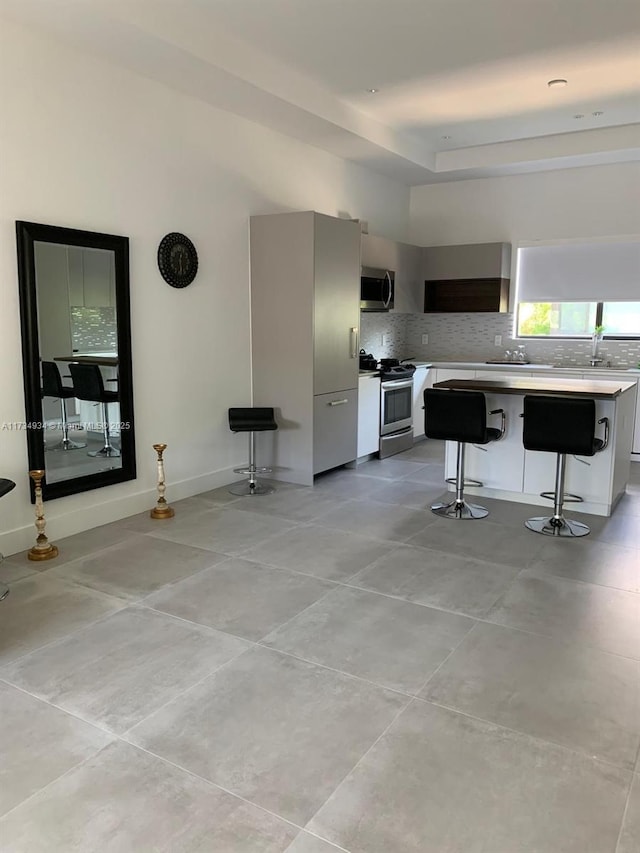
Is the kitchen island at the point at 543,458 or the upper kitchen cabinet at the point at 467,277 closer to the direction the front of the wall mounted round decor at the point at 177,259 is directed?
the kitchen island

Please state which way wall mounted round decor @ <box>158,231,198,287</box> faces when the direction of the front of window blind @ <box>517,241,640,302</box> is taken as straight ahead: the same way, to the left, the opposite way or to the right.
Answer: to the left

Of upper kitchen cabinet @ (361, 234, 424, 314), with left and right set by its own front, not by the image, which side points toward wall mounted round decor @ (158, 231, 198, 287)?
right

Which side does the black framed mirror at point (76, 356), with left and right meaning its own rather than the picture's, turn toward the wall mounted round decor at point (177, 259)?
left

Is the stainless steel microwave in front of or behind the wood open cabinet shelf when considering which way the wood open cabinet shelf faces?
in front

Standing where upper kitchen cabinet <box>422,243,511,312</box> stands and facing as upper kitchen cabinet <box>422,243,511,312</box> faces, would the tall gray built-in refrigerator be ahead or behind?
ahead

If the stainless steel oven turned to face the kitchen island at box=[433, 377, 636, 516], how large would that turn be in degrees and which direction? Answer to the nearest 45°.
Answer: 0° — it already faces it

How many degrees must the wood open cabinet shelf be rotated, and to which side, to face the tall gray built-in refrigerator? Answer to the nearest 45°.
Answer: approximately 45° to its right

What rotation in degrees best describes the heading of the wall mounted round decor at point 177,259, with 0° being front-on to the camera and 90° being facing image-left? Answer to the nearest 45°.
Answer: approximately 315°

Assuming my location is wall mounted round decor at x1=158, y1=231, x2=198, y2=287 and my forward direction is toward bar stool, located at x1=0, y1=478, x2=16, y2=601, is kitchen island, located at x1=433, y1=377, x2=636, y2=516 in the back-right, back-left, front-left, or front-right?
back-left

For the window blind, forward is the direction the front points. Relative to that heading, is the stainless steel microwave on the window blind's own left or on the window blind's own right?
on the window blind's own right

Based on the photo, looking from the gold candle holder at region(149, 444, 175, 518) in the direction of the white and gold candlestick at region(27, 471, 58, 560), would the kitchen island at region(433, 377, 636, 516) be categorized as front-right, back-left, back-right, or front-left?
back-left

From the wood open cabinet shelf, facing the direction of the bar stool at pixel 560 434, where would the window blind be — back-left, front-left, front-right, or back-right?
front-left

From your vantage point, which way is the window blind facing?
toward the camera

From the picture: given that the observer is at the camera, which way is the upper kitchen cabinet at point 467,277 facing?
facing the viewer

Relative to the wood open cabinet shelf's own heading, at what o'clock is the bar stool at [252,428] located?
The bar stool is roughly at 1 o'clock from the wood open cabinet shelf.

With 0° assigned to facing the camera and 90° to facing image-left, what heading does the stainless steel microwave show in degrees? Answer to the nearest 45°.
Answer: approximately 315°

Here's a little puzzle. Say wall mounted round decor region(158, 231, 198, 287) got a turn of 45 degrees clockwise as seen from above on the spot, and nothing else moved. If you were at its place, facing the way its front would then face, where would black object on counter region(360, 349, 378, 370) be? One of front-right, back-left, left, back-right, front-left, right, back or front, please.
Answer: back-left

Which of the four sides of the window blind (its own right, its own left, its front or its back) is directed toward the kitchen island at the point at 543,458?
front

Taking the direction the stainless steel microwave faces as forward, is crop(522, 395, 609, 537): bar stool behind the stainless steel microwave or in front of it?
in front

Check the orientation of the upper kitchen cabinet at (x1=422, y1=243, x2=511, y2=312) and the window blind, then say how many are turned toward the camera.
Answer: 2
